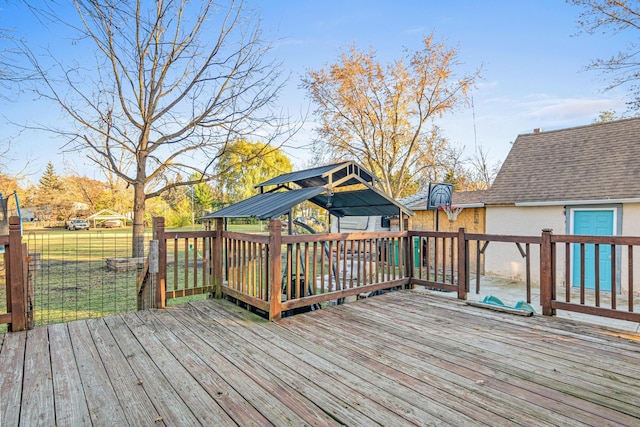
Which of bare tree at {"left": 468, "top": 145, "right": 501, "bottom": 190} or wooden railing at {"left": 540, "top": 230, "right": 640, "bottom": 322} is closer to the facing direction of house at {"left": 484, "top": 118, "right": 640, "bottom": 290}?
the wooden railing

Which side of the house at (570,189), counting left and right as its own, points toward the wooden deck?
front

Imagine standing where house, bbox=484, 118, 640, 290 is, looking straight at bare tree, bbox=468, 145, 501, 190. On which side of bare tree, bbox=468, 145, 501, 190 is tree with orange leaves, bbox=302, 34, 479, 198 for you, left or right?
left

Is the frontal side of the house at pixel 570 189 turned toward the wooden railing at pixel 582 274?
yes

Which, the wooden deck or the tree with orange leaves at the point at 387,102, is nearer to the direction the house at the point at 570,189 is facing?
the wooden deck

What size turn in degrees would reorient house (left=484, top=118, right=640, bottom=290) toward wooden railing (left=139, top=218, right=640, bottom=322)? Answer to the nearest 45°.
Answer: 0° — it already faces it

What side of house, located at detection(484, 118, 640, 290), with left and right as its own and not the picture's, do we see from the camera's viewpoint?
front

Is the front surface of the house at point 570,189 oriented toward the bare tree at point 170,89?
no

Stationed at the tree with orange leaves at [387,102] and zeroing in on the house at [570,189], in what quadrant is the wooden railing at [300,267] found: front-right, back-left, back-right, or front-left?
front-right

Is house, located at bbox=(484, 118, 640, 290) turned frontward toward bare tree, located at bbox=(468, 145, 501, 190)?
no

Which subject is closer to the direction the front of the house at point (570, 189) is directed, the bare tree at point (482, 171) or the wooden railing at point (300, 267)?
the wooden railing

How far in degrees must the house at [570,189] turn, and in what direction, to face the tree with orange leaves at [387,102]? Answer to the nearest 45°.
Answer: approximately 135° to its right
